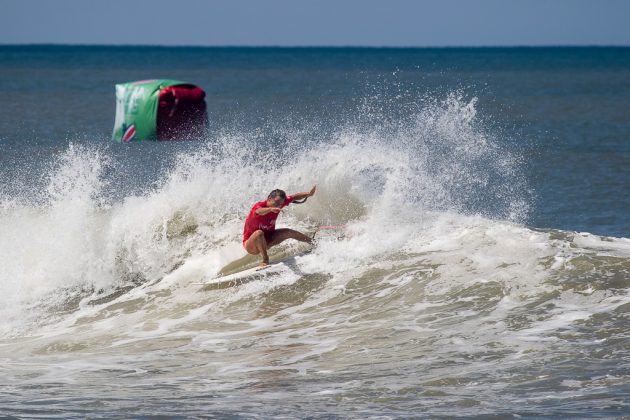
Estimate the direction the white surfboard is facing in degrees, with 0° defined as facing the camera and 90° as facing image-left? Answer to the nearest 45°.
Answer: approximately 90°

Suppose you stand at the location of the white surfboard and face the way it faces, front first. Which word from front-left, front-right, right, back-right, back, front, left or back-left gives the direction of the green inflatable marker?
right
